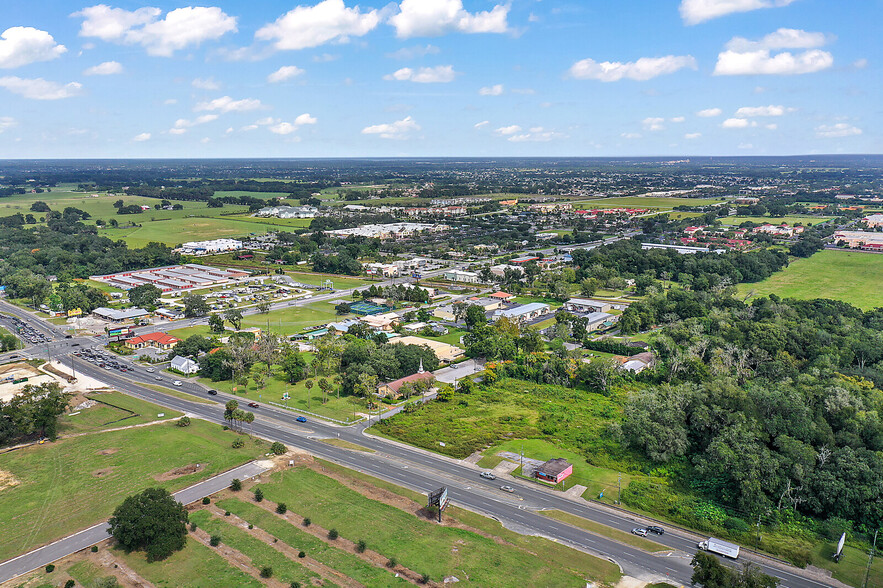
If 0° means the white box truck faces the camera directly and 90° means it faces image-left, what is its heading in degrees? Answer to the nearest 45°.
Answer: approximately 90°

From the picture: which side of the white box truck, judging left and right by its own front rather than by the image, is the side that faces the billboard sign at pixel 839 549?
back

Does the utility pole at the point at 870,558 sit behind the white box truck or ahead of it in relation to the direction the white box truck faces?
behind
